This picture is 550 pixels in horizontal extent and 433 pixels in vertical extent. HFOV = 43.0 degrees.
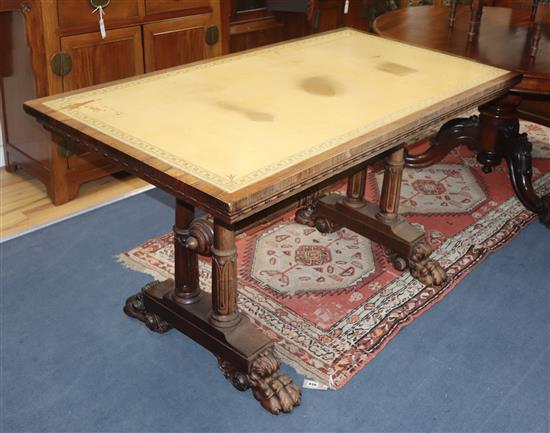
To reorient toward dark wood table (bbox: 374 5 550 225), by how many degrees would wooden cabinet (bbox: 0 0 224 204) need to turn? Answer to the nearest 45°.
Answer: approximately 45° to its left

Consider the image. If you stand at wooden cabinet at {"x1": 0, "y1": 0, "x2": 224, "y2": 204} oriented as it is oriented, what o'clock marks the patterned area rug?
The patterned area rug is roughly at 12 o'clock from the wooden cabinet.

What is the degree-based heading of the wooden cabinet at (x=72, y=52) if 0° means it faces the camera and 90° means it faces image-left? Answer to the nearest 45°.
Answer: approximately 315°
